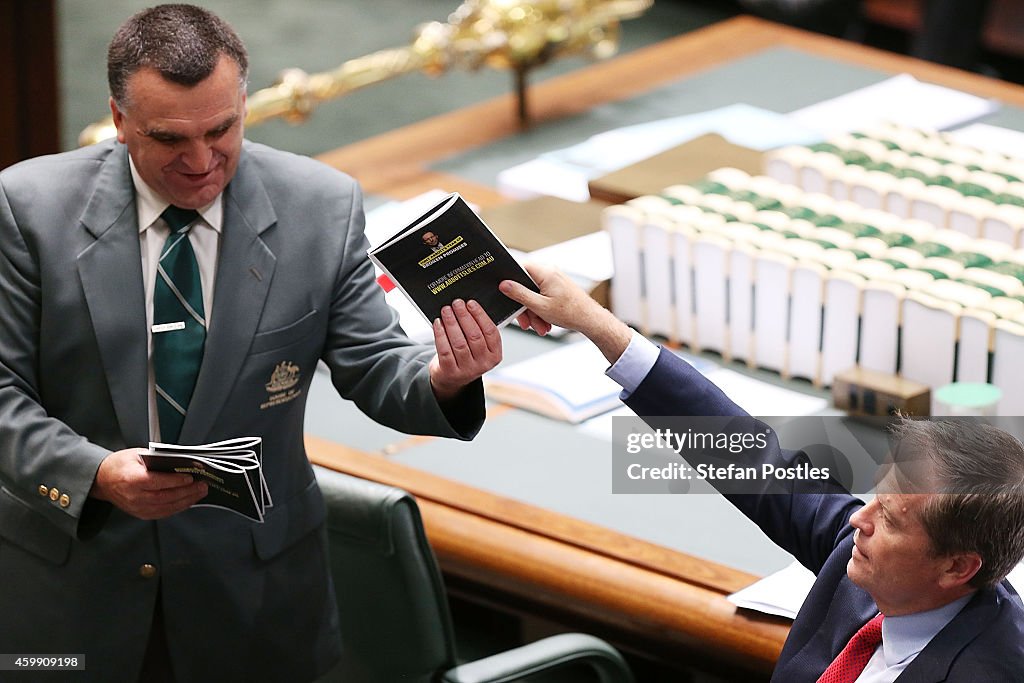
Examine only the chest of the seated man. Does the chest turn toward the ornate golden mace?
no

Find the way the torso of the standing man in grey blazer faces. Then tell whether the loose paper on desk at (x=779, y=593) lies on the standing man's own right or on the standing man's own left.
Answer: on the standing man's own left

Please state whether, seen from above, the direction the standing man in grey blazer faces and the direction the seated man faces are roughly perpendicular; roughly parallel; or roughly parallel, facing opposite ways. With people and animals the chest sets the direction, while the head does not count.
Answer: roughly perpendicular

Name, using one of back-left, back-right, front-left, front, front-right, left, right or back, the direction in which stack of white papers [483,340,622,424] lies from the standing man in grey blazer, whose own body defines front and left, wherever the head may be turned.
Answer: back-left

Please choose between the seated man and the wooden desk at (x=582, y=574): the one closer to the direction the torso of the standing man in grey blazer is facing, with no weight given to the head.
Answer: the seated man

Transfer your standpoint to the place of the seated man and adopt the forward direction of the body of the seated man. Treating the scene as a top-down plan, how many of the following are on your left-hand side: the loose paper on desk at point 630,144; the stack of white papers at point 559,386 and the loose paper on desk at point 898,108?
0

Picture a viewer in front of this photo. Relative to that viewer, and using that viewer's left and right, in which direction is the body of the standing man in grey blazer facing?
facing the viewer

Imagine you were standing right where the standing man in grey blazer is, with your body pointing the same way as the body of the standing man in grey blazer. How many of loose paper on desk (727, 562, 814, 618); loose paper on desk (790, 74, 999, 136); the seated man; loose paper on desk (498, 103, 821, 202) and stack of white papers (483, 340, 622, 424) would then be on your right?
0

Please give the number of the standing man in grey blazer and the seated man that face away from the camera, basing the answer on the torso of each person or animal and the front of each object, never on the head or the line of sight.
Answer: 0

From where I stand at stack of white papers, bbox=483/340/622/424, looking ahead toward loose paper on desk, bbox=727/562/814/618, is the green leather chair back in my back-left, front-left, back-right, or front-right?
front-right

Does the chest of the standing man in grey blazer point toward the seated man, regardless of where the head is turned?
no

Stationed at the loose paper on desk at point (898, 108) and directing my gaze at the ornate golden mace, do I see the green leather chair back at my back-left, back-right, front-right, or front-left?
front-left

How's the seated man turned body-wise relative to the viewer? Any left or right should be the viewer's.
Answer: facing the viewer and to the left of the viewer
